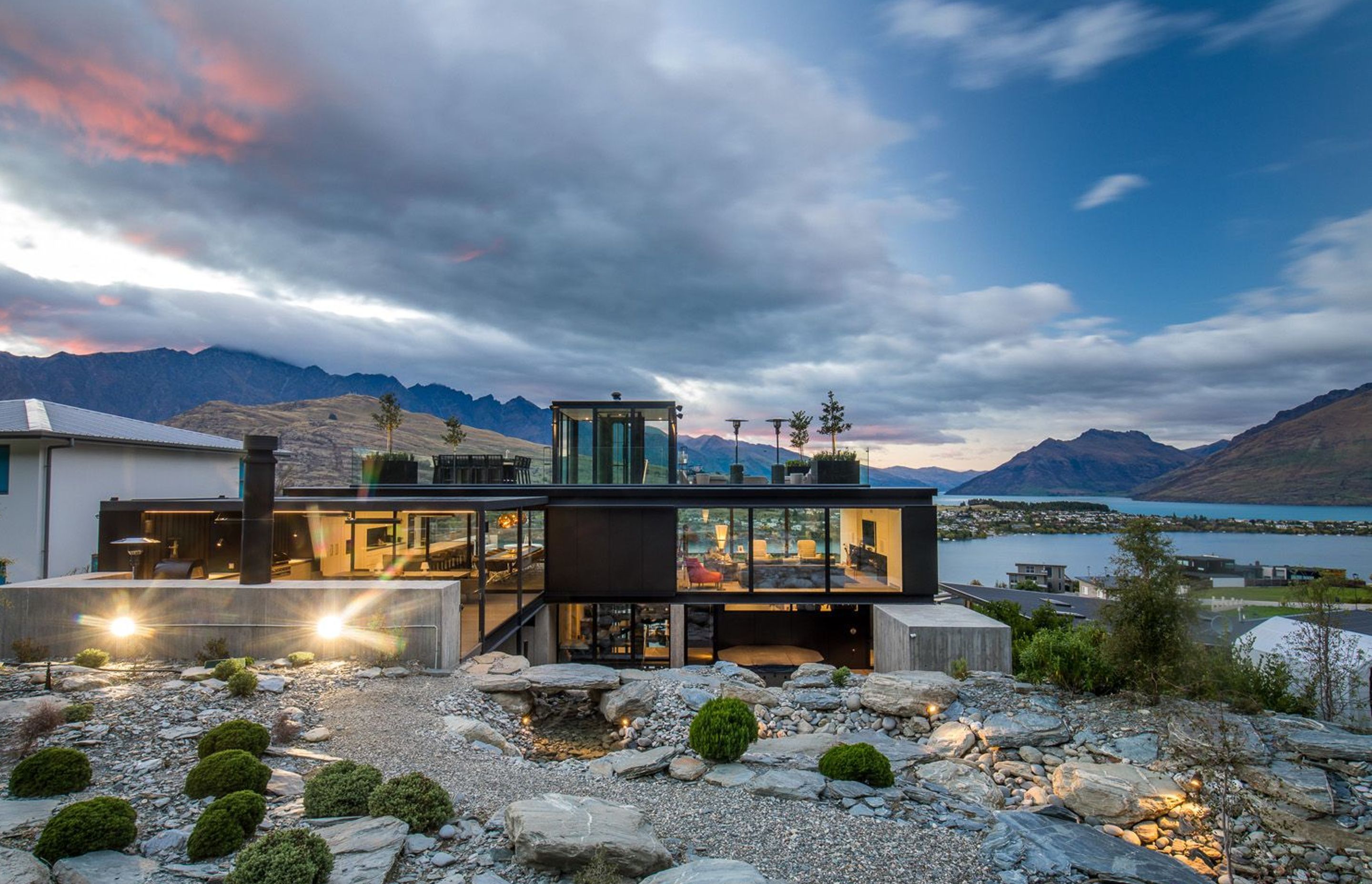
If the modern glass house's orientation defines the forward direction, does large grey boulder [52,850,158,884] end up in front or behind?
in front

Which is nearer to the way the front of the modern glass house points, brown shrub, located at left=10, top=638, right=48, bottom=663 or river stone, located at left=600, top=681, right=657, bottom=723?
the river stone

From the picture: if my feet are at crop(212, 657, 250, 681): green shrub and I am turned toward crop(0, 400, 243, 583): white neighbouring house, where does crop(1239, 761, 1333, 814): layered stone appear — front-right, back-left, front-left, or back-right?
back-right

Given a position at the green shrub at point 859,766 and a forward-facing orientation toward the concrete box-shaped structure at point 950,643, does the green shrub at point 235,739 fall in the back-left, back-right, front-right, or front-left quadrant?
back-left

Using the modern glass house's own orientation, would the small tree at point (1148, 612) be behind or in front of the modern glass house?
in front

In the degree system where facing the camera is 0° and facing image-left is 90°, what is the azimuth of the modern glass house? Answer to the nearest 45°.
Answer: approximately 0°

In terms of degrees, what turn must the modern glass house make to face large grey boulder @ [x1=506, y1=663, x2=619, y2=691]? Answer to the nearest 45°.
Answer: approximately 45° to its right

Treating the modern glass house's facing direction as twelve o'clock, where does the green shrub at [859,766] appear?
The green shrub is roughly at 12 o'clock from the modern glass house.

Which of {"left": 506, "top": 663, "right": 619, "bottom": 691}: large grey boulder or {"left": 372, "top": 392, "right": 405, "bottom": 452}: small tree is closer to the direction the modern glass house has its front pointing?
the large grey boulder

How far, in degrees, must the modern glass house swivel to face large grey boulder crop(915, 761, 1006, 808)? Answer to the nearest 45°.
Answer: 0° — it already faces it
